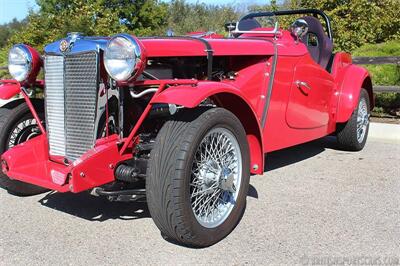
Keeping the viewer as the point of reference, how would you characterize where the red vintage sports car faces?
facing the viewer and to the left of the viewer
